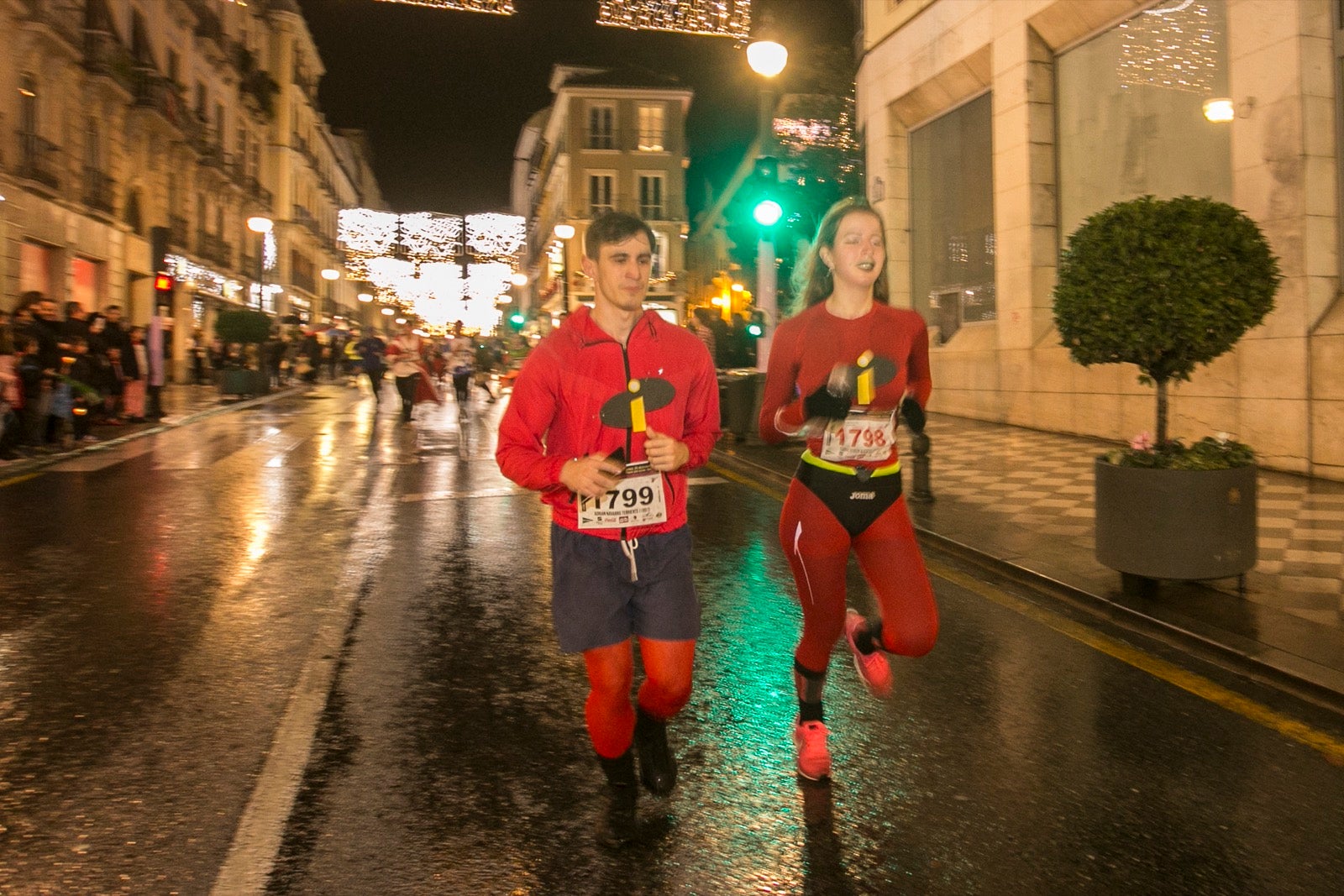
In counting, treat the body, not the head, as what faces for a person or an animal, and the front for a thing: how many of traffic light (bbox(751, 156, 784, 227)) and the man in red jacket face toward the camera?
2

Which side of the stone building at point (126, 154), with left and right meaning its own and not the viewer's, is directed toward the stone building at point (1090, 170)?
front

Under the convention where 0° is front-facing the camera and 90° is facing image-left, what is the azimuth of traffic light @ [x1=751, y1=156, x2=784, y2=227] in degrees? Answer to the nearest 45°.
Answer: approximately 0°

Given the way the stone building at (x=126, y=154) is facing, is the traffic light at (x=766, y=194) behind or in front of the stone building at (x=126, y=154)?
in front

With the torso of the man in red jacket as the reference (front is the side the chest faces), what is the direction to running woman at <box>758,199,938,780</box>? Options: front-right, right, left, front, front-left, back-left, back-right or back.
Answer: back-left

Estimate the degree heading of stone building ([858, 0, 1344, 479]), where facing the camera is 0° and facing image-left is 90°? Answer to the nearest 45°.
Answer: approximately 45°

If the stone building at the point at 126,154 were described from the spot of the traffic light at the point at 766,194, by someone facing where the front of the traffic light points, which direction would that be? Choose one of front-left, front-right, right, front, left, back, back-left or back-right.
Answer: back-right
